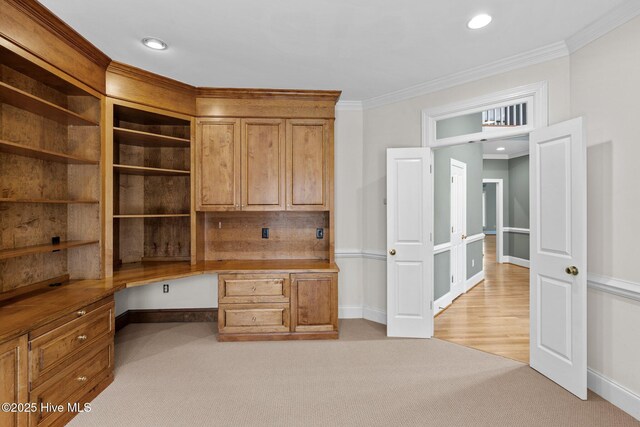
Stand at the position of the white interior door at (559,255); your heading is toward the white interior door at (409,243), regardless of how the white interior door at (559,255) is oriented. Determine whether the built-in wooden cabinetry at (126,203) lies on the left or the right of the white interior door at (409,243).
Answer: left

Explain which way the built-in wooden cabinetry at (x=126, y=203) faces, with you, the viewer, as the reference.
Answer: facing the viewer and to the right of the viewer

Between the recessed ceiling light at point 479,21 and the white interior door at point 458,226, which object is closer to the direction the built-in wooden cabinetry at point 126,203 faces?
the recessed ceiling light

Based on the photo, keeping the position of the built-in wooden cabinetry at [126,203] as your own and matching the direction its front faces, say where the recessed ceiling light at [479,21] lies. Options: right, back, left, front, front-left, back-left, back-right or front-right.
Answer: front

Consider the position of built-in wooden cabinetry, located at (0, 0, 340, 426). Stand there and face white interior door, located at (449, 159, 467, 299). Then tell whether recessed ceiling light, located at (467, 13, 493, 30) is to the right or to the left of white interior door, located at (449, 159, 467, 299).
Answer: right

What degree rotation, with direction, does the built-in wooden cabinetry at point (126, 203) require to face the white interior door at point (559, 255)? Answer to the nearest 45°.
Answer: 0° — it already faces it

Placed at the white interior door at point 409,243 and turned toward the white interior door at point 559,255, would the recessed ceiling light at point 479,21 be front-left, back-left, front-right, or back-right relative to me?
front-right
